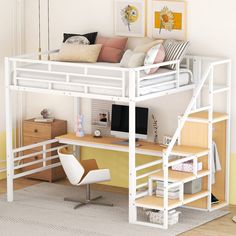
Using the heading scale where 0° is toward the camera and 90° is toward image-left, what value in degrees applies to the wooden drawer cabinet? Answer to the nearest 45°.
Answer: approximately 45°

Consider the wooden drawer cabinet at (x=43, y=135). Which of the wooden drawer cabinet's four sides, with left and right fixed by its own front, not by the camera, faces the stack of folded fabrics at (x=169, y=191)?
left

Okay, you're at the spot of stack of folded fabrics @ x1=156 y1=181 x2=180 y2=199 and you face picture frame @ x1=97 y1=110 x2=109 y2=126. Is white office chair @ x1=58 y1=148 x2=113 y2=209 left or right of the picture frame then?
left

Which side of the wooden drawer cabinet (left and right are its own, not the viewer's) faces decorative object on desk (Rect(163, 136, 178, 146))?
left
